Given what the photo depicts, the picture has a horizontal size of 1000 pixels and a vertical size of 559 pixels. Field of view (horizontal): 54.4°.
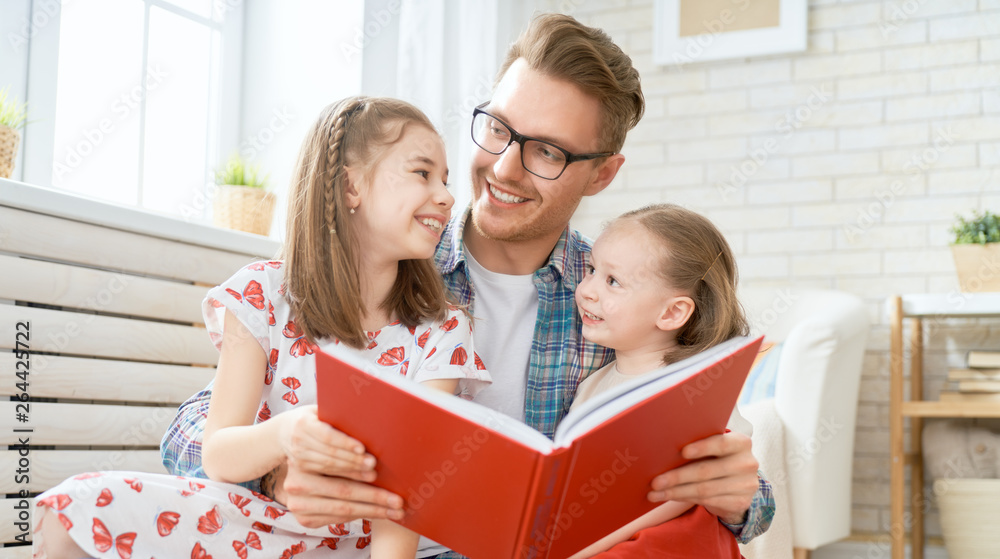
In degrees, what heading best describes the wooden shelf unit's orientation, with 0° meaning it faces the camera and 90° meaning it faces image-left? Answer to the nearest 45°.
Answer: approximately 0°

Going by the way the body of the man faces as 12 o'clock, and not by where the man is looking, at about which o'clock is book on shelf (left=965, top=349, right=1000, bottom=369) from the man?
The book on shelf is roughly at 8 o'clock from the man.

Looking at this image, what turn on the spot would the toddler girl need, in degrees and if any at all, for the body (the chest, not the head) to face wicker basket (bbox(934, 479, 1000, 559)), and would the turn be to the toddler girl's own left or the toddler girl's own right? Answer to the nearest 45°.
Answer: approximately 180°

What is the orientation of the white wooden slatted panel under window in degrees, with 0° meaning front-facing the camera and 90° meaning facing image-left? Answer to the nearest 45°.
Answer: approximately 315°

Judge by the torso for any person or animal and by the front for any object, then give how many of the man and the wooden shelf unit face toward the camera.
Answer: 2

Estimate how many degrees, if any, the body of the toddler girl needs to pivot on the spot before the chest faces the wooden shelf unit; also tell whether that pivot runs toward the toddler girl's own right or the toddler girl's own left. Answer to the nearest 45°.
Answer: approximately 180°

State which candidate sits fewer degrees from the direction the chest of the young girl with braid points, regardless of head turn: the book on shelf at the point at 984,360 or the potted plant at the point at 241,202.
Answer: the book on shelf

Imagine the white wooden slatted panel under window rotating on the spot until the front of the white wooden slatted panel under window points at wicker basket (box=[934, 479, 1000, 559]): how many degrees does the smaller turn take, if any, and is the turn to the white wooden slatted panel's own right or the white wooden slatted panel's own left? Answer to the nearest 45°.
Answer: approximately 45° to the white wooden slatted panel's own left

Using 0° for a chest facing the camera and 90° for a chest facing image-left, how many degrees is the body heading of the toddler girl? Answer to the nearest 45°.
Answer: approximately 45°
